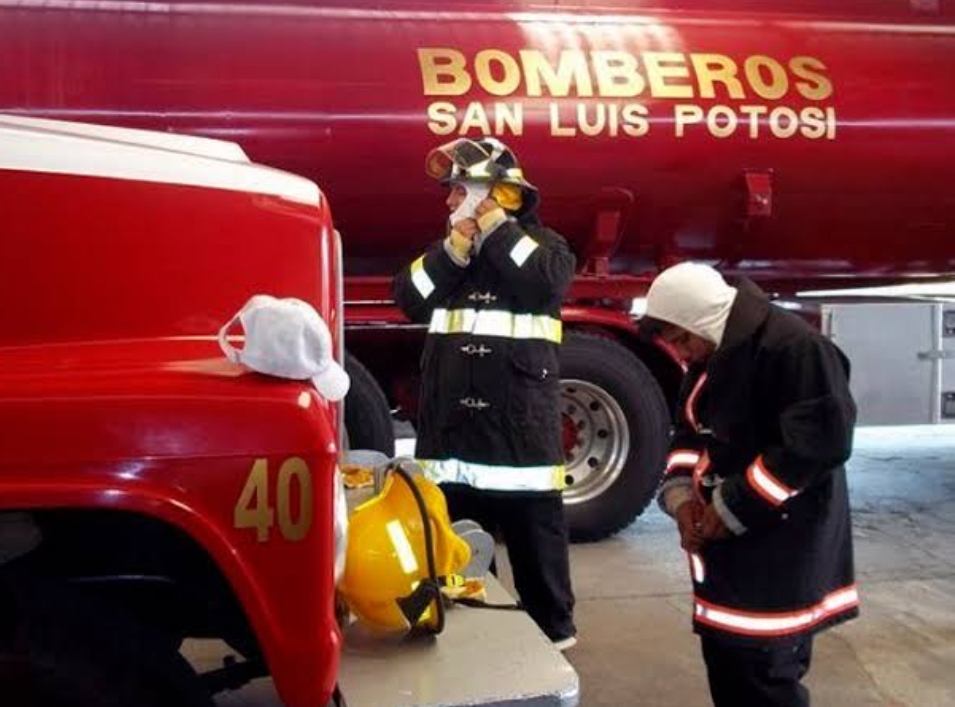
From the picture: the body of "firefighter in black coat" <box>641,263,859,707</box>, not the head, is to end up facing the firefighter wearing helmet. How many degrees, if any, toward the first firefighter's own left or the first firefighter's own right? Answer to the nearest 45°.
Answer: approximately 90° to the first firefighter's own right

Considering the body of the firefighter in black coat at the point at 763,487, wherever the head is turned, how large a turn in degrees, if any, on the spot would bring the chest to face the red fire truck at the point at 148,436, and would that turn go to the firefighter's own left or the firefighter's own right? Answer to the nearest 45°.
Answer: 0° — they already face it

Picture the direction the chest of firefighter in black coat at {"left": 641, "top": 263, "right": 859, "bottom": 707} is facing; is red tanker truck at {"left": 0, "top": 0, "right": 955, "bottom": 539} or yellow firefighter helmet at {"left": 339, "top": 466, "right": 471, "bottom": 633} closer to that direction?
the yellow firefighter helmet

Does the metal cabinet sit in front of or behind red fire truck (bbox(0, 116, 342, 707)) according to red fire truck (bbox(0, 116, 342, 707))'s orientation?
in front

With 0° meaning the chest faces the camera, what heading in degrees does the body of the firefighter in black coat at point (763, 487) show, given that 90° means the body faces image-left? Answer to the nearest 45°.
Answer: approximately 45°

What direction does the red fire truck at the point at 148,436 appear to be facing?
to the viewer's right

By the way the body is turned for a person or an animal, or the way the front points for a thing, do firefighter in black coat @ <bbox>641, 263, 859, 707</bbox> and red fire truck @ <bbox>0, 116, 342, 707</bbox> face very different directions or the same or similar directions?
very different directions

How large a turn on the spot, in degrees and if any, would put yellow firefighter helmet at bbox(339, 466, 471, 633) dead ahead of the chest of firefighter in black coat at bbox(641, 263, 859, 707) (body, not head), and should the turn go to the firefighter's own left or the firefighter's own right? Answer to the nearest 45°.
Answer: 0° — they already face it

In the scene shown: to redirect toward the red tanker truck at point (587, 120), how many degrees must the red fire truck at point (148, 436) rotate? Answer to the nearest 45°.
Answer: approximately 45° to its left

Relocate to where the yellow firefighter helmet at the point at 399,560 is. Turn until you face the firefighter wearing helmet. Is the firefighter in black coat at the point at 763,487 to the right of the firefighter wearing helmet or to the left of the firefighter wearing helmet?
right
